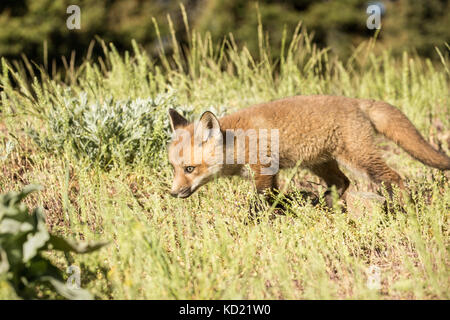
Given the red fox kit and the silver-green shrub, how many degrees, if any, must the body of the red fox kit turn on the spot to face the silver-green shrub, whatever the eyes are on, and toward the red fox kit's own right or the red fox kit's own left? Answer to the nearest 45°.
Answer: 0° — it already faces it

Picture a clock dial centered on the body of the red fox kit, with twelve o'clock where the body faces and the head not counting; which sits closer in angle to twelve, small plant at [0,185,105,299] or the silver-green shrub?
the silver-green shrub

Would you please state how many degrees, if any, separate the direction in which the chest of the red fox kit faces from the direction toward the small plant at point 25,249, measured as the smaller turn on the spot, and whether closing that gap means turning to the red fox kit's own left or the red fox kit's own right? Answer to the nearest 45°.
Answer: approximately 45° to the red fox kit's own left

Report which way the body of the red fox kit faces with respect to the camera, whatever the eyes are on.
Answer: to the viewer's left
